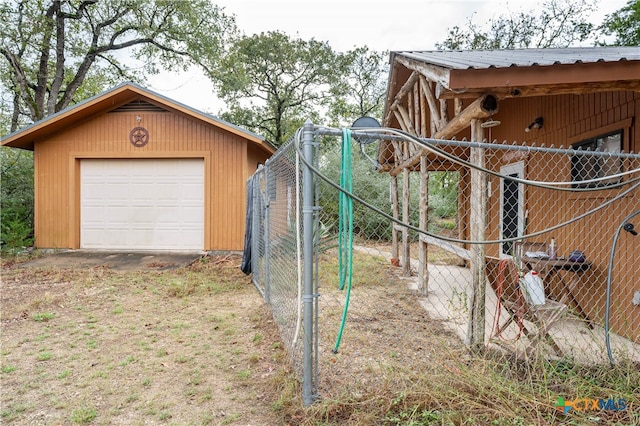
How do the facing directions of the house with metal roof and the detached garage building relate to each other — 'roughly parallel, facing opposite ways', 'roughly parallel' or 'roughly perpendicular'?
roughly perpendicular

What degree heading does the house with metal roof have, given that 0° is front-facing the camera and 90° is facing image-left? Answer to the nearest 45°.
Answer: approximately 45°

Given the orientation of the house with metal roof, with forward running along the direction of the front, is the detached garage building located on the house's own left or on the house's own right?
on the house's own right

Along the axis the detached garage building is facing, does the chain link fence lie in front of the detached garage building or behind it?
in front

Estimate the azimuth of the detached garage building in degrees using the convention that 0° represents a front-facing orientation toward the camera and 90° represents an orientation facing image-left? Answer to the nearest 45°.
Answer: approximately 0°

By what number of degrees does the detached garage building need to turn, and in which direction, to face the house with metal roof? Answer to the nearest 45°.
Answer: approximately 45° to its left
